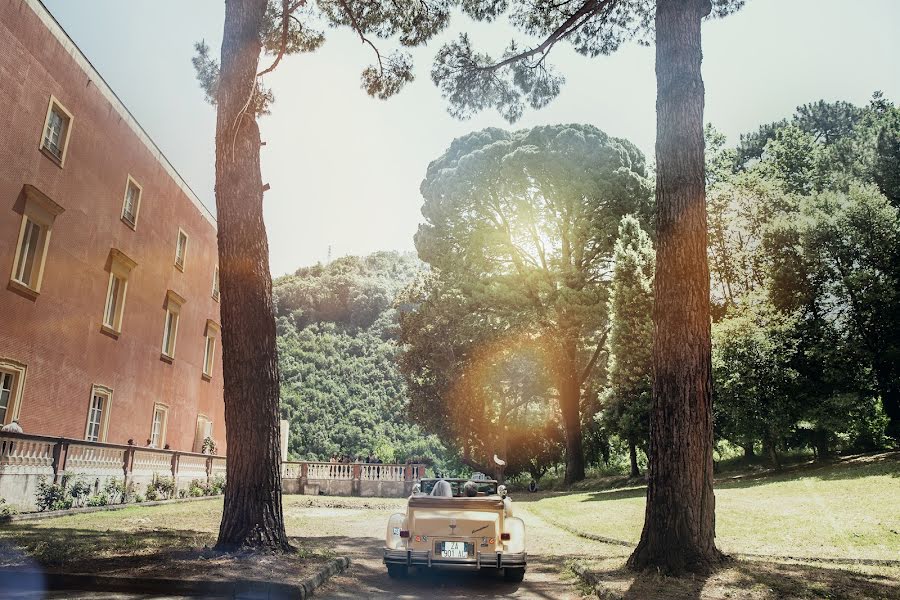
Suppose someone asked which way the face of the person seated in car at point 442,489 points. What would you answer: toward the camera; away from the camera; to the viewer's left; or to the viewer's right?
away from the camera

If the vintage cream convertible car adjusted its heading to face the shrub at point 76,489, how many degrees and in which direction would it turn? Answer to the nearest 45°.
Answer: approximately 45° to its left

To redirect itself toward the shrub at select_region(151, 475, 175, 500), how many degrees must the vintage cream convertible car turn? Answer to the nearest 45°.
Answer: approximately 45° to its left

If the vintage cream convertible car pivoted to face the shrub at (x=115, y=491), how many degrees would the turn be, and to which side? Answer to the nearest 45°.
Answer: approximately 45° to its left

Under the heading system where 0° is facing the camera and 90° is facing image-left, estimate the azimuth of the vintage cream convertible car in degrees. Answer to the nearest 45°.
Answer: approximately 180°

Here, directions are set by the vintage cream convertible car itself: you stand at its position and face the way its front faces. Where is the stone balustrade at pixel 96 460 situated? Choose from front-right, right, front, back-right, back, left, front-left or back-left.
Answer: front-left

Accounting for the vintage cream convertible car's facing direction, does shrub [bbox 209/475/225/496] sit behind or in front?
in front

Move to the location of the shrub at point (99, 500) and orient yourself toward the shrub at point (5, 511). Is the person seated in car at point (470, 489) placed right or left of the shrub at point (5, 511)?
left

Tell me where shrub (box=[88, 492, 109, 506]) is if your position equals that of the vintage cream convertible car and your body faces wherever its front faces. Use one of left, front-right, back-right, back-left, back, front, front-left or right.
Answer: front-left

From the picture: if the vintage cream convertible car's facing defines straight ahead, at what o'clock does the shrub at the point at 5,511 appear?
The shrub is roughly at 10 o'clock from the vintage cream convertible car.
